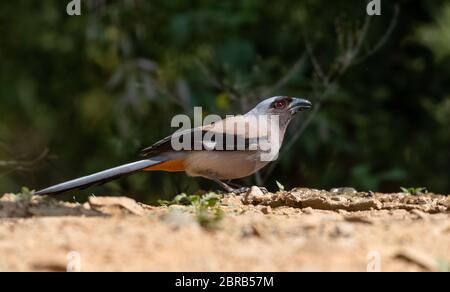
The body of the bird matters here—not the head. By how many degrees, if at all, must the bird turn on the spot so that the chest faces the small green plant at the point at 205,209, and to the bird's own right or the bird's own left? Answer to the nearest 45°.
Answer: approximately 90° to the bird's own right

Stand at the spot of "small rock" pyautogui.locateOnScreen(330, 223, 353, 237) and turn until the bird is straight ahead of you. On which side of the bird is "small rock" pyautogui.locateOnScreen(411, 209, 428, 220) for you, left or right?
right

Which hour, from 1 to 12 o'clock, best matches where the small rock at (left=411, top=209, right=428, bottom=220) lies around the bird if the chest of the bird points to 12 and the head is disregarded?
The small rock is roughly at 2 o'clock from the bird.

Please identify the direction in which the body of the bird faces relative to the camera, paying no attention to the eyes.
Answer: to the viewer's right

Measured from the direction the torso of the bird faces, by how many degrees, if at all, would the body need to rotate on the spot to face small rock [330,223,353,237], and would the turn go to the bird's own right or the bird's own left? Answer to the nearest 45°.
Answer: approximately 90° to the bird's own right
